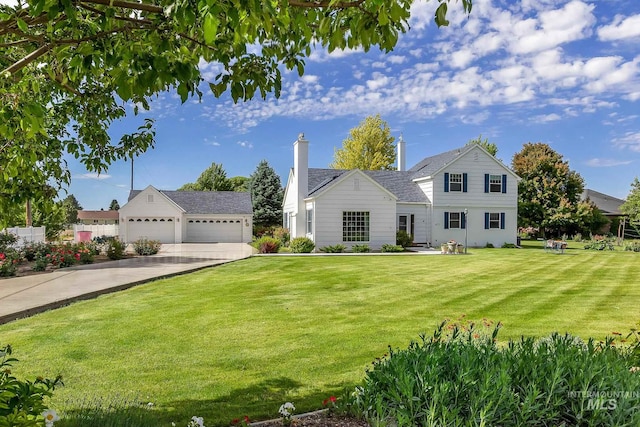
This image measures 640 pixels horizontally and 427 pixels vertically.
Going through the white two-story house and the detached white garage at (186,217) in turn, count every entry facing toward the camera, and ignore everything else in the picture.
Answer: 2

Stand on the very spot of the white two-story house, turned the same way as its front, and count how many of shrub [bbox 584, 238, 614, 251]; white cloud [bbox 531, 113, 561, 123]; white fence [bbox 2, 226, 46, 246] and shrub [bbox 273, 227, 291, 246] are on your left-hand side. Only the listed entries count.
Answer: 2

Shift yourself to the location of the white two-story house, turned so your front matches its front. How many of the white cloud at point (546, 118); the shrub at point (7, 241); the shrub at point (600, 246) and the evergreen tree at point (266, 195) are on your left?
2

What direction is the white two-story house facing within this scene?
toward the camera

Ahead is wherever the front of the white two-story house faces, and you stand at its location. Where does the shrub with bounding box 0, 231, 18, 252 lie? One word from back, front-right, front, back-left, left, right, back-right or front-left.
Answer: front-right

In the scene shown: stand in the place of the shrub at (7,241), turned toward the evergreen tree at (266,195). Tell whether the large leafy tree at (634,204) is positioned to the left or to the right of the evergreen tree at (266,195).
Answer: right

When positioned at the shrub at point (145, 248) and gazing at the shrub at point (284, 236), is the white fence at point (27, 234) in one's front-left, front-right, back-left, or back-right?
back-left

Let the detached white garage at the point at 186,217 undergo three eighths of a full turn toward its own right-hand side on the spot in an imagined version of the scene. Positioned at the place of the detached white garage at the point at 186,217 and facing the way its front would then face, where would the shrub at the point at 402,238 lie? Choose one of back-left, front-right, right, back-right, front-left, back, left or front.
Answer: back

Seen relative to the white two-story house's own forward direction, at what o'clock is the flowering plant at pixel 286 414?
The flowering plant is roughly at 12 o'clock from the white two-story house.

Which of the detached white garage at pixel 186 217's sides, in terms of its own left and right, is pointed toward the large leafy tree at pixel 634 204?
left

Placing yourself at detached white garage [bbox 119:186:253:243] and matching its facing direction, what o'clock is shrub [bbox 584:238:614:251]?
The shrub is roughly at 10 o'clock from the detached white garage.

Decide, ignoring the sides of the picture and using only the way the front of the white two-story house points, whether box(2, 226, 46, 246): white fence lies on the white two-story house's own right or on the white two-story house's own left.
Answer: on the white two-story house's own right

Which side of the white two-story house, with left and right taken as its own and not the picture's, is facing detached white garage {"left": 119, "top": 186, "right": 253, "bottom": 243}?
right

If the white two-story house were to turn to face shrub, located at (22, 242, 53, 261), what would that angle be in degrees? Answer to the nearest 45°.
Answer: approximately 45° to its right
